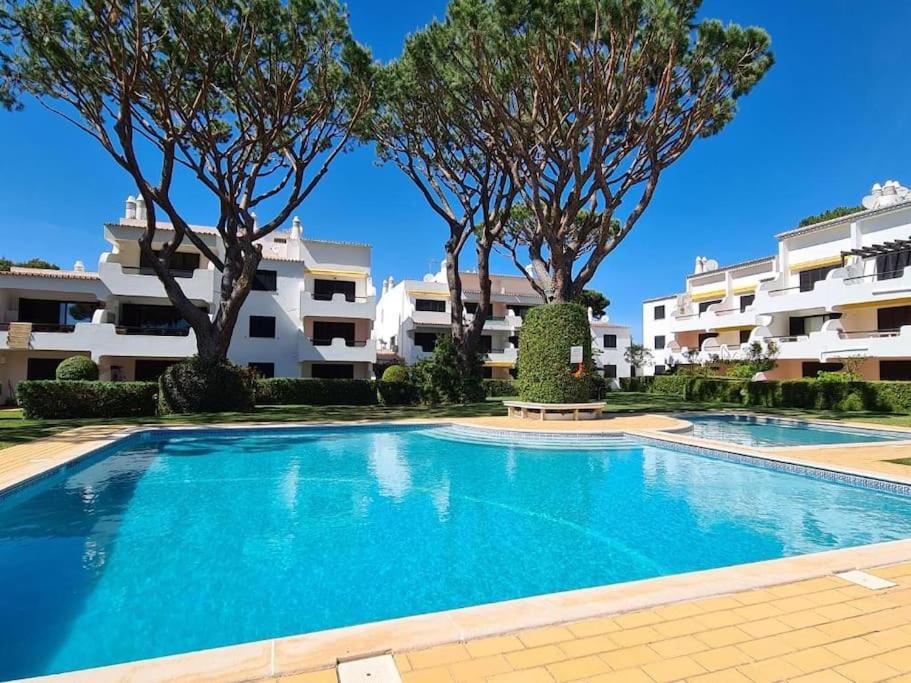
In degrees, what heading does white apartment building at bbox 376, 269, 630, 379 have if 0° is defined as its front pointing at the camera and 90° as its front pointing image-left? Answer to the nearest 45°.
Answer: approximately 0°

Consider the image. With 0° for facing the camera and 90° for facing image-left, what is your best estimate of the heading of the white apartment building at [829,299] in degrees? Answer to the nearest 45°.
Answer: approximately 45°

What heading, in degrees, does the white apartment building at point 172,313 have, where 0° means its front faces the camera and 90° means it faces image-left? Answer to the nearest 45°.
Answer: approximately 0°

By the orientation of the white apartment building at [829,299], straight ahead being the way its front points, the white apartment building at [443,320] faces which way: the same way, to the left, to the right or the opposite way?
to the left

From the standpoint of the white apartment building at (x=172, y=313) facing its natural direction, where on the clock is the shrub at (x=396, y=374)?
The shrub is roughly at 10 o'clock from the white apartment building.

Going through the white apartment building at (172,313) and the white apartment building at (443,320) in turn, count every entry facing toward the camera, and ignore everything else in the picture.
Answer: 2

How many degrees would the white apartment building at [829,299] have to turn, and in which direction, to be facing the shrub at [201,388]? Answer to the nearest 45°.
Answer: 0° — it already faces it

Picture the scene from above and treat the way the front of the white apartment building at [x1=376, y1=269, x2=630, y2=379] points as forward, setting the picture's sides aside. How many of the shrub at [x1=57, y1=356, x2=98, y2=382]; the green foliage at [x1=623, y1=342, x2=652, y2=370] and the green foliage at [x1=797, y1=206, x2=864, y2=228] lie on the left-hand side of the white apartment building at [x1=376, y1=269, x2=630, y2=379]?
2
